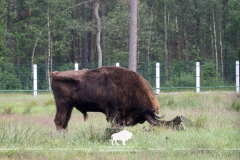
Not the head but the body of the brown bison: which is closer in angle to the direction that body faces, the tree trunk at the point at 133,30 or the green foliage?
the green foliage

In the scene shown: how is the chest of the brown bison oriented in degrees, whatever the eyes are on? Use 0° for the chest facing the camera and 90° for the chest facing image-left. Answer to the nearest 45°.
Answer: approximately 270°

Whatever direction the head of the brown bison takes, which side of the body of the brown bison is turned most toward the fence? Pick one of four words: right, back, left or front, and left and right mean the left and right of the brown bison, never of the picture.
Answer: left

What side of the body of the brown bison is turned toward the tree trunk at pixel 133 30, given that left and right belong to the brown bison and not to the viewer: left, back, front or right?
left

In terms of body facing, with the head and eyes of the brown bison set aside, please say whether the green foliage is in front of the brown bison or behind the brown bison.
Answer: in front
